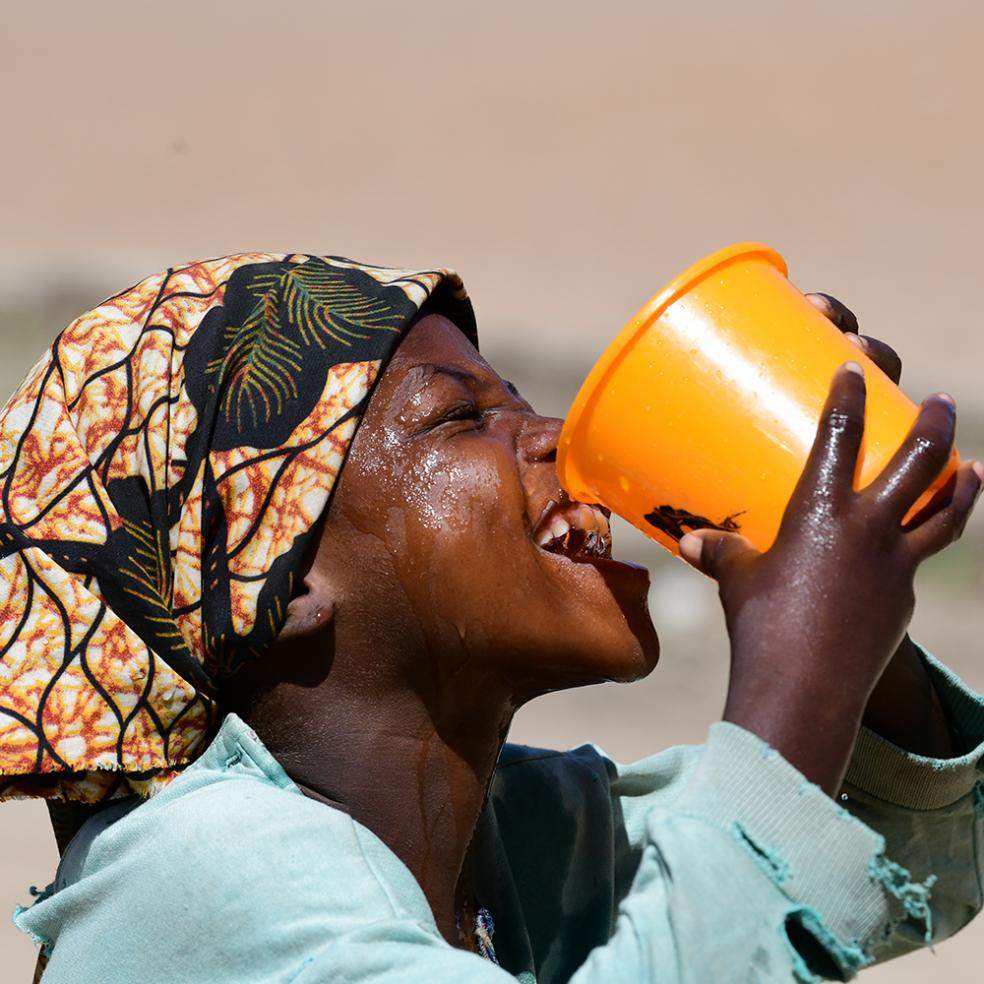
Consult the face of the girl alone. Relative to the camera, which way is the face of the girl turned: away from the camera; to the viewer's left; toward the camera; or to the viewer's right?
to the viewer's right

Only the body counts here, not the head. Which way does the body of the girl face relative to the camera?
to the viewer's right
